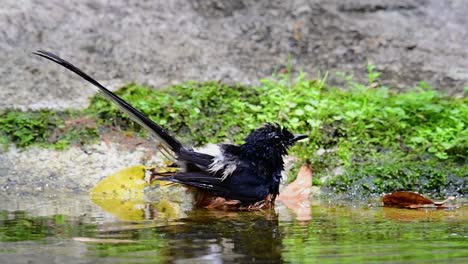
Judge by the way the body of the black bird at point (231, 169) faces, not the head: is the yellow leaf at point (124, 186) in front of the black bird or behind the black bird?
behind

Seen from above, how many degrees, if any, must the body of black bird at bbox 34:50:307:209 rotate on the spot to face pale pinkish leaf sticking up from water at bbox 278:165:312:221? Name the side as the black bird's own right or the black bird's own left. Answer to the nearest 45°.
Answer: approximately 45° to the black bird's own left

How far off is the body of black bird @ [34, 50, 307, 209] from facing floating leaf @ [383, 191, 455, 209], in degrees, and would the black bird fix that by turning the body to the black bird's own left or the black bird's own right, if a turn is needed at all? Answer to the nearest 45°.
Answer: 0° — it already faces it

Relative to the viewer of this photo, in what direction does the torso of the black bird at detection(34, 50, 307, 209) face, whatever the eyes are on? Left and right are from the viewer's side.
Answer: facing to the right of the viewer

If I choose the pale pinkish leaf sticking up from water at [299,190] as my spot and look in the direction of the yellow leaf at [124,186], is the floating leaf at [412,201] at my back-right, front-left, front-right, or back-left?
back-left
